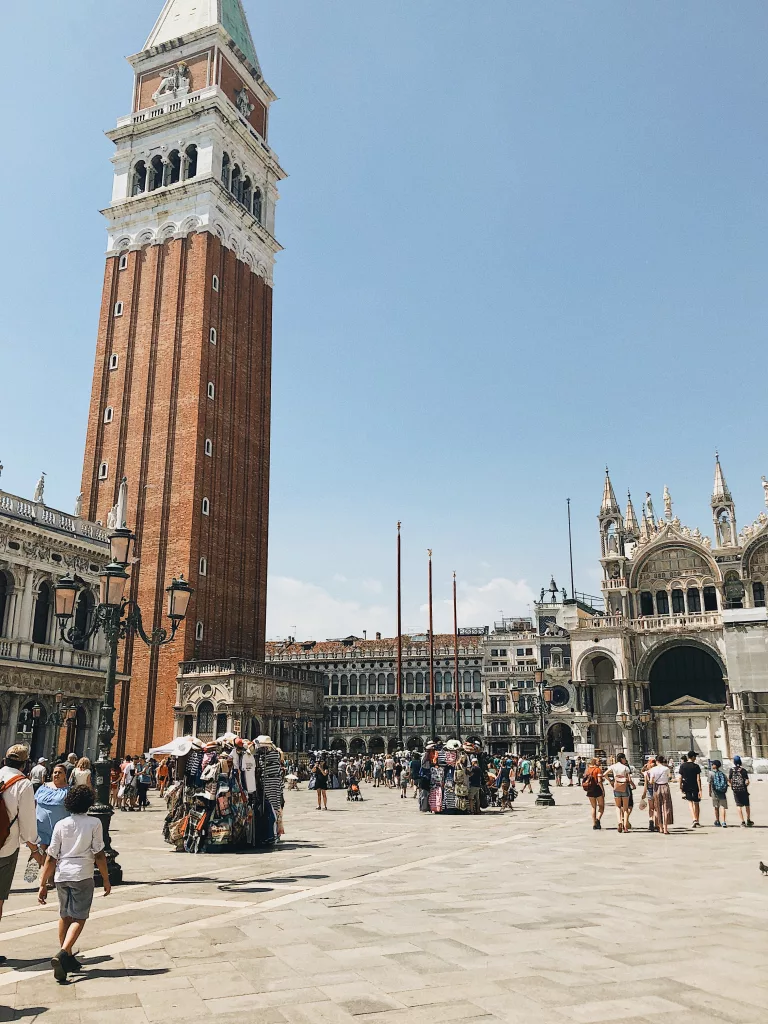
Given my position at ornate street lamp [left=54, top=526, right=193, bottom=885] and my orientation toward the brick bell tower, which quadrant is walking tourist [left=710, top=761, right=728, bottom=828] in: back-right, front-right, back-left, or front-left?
front-right

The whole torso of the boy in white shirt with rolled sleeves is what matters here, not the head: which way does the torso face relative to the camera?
away from the camera

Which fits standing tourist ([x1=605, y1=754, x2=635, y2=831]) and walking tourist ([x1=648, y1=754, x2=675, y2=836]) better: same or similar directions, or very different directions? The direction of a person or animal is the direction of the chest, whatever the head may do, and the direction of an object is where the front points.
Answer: same or similar directions

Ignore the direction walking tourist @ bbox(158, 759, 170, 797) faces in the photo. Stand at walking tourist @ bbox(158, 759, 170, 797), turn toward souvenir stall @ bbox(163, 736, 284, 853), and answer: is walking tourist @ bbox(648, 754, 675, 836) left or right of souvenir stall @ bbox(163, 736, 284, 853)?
left

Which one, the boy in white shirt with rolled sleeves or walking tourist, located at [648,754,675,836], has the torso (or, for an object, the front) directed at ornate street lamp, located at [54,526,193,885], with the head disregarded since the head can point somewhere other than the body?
the boy in white shirt with rolled sleeves

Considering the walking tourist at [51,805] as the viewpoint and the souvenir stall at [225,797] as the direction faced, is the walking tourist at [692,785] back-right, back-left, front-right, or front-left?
front-right

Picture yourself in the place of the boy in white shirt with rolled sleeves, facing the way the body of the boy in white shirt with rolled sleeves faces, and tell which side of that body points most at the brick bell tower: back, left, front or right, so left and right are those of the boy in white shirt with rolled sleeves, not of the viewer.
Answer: front

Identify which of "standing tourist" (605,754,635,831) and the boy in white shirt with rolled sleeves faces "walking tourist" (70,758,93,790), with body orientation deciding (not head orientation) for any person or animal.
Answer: the boy in white shirt with rolled sleeves

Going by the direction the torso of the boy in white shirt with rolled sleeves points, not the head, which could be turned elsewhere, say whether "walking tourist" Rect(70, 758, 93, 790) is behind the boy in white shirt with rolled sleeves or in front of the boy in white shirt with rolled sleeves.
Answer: in front
